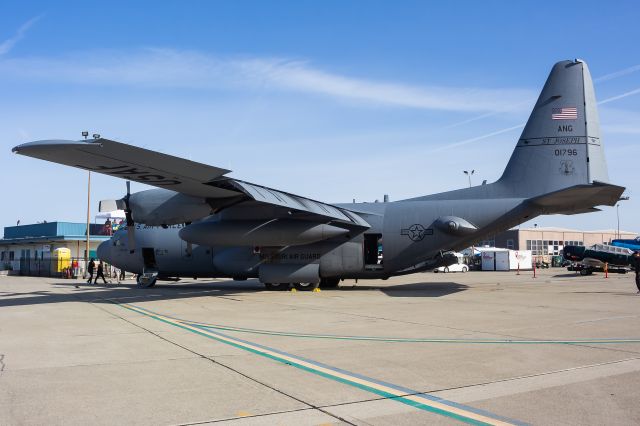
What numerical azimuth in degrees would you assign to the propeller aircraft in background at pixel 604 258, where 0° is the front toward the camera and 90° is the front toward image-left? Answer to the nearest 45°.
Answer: approximately 90°

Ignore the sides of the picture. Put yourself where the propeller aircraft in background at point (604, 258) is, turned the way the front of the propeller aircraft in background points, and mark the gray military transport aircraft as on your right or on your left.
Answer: on your left

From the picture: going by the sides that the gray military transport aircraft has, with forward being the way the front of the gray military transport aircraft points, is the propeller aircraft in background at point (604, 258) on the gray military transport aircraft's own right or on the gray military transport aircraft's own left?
on the gray military transport aircraft's own right

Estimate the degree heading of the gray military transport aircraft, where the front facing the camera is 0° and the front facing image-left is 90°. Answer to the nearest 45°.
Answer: approximately 135°
